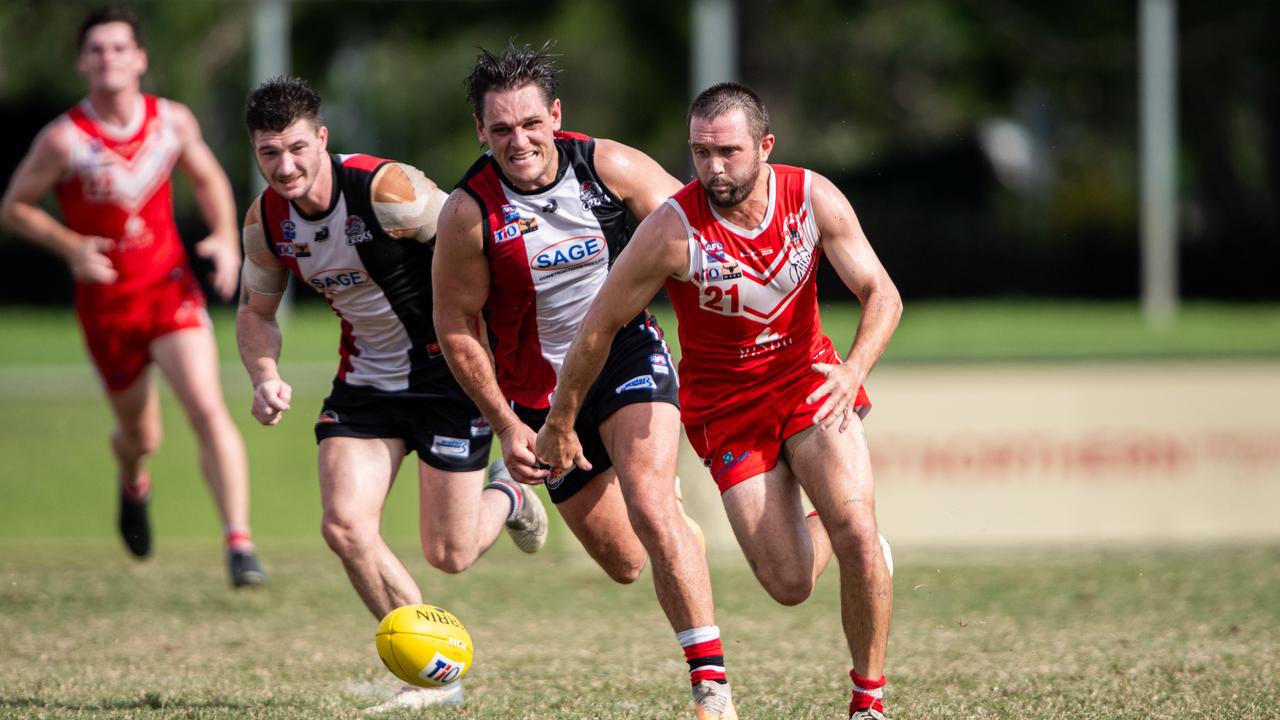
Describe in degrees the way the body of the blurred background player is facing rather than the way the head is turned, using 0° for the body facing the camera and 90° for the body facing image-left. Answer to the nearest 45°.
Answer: approximately 0°

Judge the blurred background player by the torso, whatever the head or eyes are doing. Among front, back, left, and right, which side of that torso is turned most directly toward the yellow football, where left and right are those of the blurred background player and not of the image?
front
